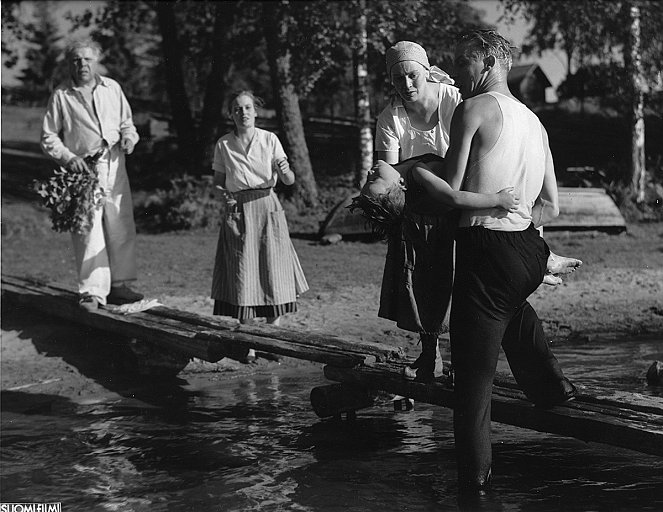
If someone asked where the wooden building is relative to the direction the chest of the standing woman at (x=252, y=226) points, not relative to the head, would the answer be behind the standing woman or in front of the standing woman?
behind

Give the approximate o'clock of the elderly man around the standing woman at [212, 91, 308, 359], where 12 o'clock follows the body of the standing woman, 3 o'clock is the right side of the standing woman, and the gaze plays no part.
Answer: The elderly man is roughly at 4 o'clock from the standing woman.

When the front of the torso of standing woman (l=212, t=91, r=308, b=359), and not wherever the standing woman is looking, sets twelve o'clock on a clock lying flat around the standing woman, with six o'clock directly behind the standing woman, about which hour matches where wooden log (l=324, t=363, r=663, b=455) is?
The wooden log is roughly at 11 o'clock from the standing woman.

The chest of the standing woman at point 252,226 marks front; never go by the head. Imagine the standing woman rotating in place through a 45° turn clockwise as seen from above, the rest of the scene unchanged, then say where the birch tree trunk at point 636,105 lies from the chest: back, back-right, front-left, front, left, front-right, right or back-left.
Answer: back

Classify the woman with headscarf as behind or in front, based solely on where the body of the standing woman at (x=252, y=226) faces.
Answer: in front

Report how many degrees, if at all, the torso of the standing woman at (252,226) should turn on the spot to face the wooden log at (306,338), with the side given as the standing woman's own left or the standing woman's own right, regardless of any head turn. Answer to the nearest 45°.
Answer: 0° — they already face it

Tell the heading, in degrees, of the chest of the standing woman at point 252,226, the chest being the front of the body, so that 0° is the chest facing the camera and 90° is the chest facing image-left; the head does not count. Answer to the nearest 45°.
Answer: approximately 0°
